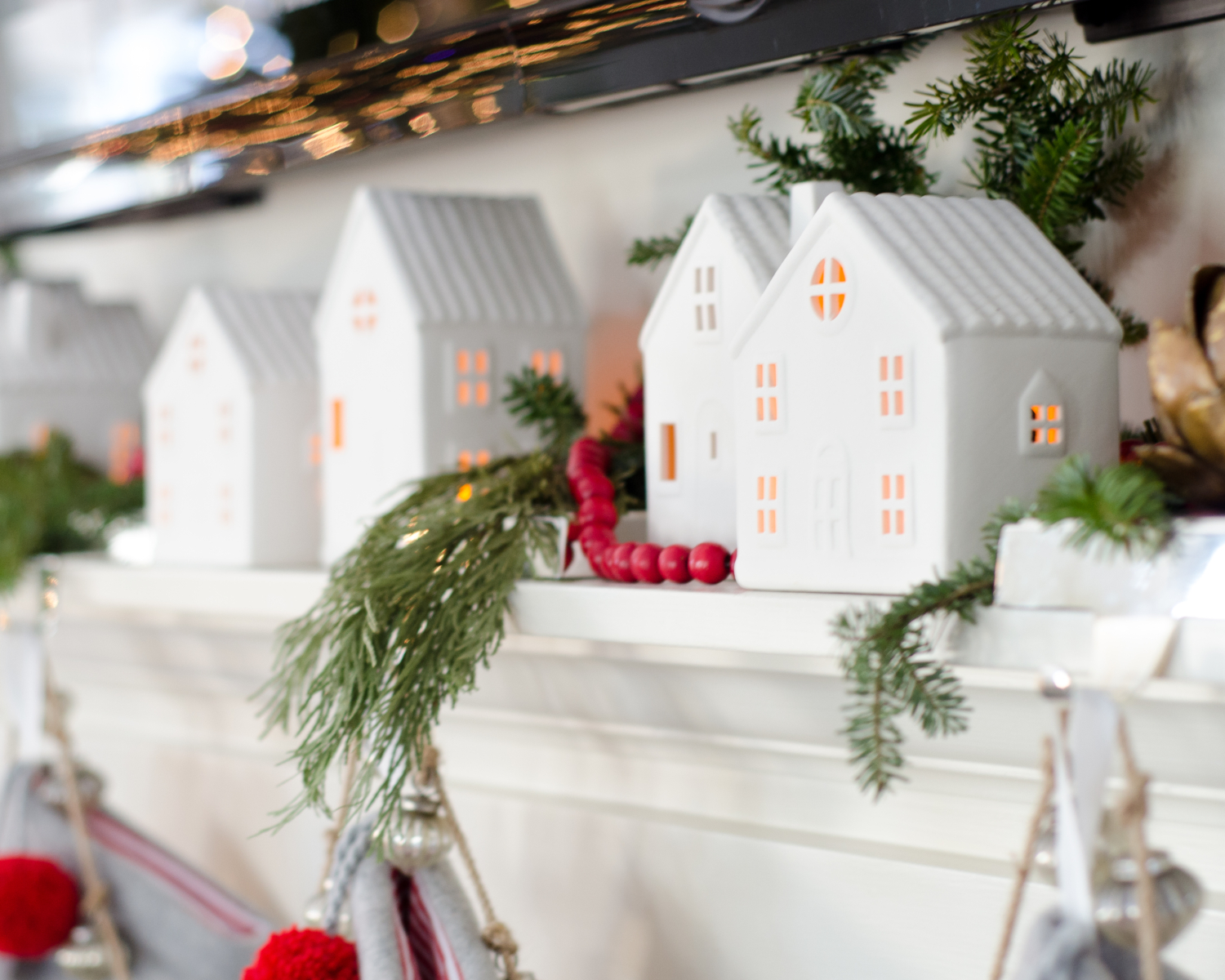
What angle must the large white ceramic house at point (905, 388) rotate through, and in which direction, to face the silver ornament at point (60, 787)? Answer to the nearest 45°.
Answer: approximately 90° to its right

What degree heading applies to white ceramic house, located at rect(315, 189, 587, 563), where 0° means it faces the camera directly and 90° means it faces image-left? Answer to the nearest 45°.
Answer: approximately 45°

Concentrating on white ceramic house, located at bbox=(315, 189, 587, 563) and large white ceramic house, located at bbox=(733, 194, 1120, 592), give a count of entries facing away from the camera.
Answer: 0

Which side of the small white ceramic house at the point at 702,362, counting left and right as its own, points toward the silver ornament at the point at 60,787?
right

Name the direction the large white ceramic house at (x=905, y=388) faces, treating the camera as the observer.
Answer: facing the viewer and to the left of the viewer
